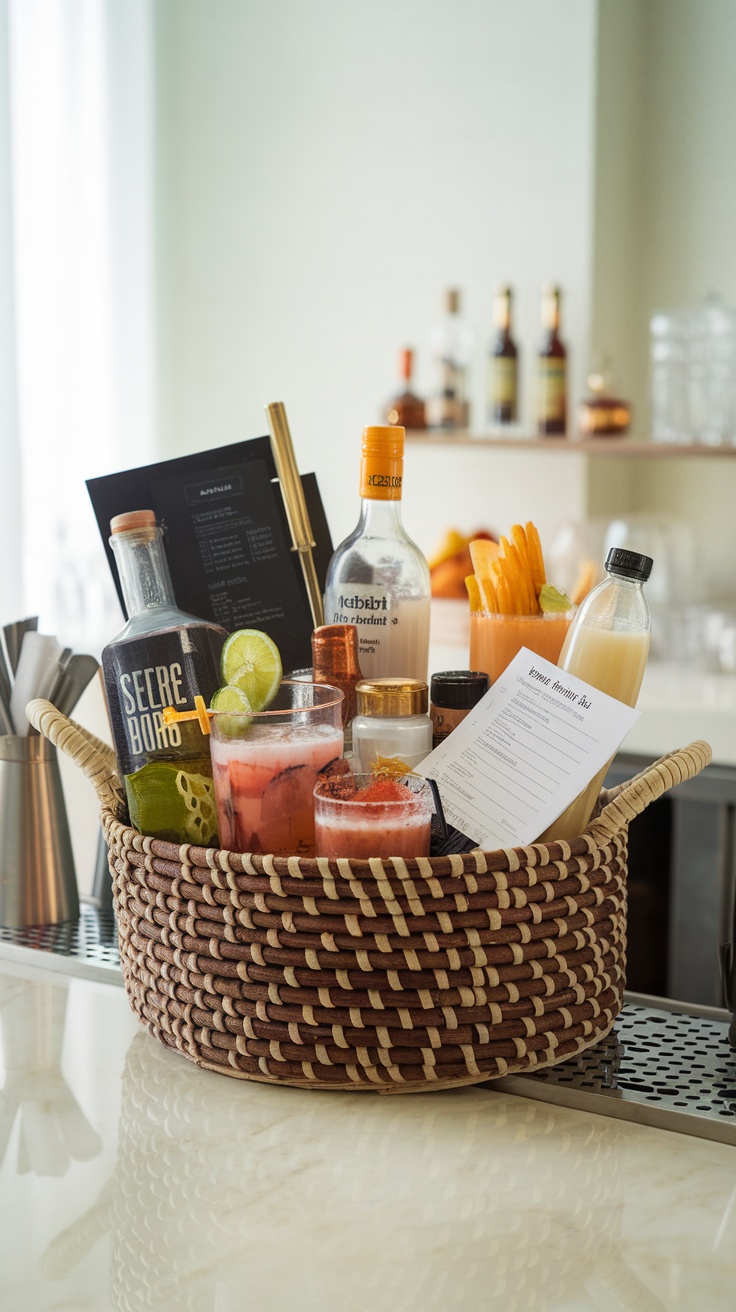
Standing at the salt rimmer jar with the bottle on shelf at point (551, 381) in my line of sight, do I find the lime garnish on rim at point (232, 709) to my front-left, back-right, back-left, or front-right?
back-left

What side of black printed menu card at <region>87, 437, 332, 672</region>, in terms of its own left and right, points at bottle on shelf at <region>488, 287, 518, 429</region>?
back

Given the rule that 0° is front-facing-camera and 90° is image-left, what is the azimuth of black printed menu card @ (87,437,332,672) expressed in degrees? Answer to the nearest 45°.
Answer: approximately 0°

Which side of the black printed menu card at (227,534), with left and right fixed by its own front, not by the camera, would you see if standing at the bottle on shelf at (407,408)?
back
